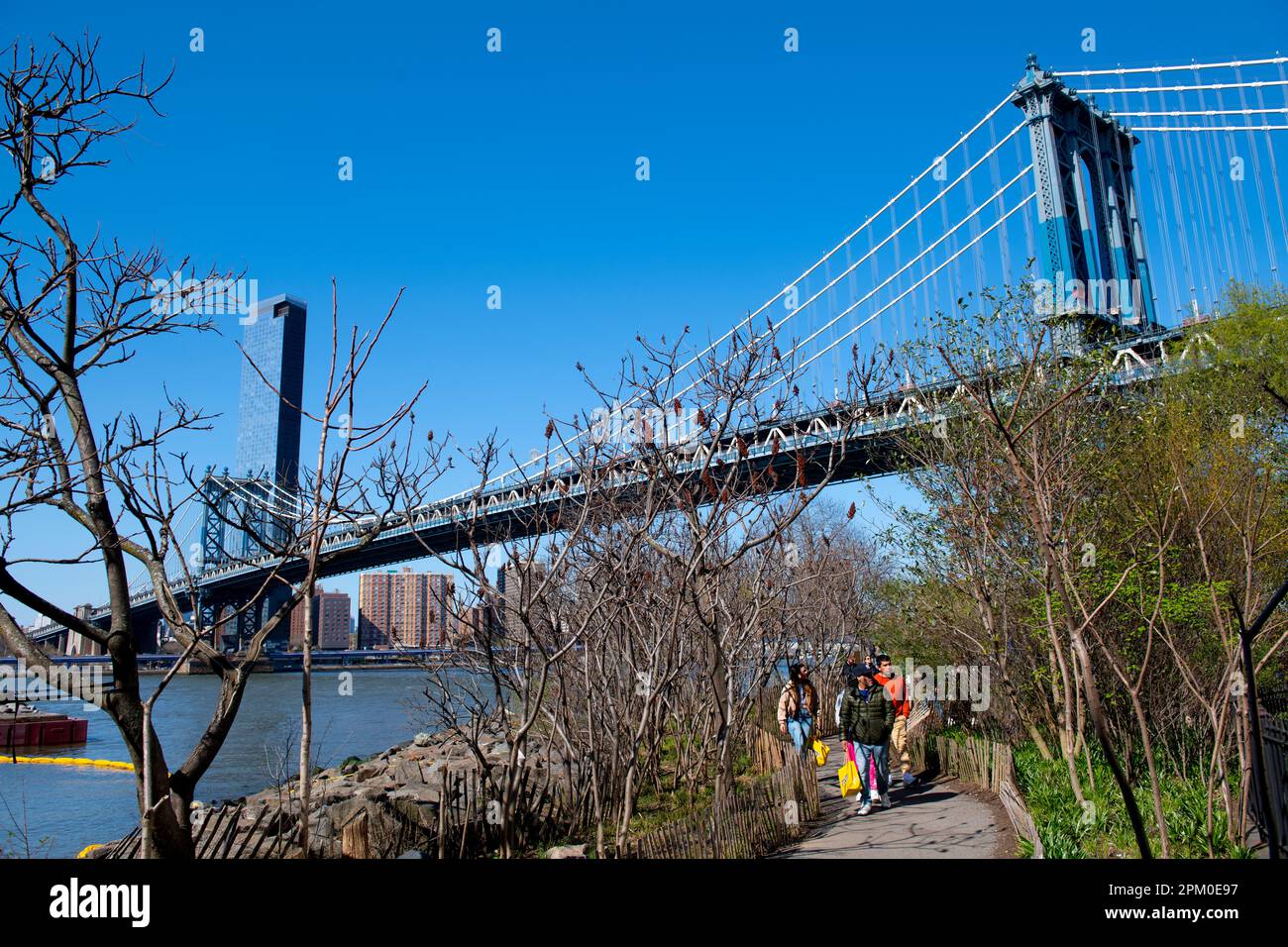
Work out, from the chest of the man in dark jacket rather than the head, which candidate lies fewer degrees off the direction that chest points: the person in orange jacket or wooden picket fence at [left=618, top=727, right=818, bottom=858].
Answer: the wooden picket fence

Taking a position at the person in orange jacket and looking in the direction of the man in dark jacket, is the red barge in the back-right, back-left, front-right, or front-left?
back-right

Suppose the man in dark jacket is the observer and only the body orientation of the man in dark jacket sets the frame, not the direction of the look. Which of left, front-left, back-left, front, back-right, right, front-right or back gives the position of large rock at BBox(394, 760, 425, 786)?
back-right

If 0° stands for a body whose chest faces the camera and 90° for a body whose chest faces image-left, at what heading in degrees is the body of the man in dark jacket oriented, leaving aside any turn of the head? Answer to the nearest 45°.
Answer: approximately 0°

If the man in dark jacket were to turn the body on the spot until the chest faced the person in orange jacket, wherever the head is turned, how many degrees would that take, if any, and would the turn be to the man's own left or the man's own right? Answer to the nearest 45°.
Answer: approximately 180°
